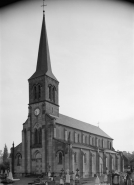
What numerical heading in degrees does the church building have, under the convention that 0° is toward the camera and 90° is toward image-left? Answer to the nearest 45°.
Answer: approximately 45°
